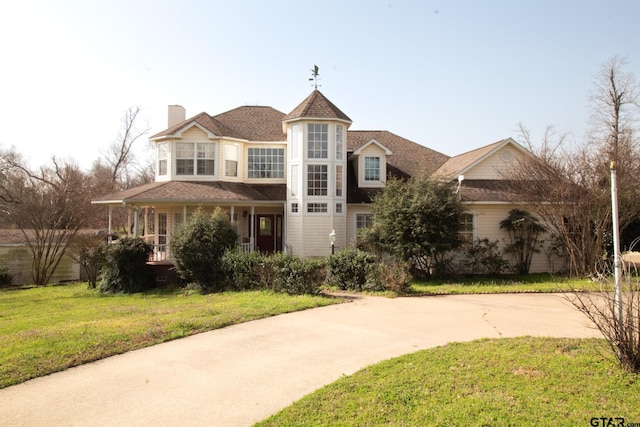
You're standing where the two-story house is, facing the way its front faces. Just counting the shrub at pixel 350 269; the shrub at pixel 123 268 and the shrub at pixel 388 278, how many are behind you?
0

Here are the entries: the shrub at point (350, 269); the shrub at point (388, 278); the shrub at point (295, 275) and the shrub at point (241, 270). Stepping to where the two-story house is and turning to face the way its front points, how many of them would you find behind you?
0

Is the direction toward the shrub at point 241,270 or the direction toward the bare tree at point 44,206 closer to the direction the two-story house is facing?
the shrub

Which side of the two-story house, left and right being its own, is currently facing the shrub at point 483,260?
left

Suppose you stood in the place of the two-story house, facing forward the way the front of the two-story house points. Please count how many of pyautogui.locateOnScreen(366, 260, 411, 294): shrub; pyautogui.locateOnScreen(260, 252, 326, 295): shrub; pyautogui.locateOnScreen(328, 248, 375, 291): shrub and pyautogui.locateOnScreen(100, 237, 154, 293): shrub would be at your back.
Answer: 0

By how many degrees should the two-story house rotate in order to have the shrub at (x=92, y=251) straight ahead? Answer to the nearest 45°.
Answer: approximately 90° to its right

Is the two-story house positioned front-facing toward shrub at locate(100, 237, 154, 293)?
no

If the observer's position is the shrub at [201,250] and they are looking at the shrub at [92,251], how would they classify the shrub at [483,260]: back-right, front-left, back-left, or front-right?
back-right

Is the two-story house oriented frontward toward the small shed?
no

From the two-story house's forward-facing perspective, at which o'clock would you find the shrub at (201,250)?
The shrub is roughly at 1 o'clock from the two-story house.

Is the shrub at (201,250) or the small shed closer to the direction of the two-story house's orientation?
the shrub

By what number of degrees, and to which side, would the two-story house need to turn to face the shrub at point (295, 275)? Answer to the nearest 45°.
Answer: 0° — it already faces it

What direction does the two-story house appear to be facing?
toward the camera

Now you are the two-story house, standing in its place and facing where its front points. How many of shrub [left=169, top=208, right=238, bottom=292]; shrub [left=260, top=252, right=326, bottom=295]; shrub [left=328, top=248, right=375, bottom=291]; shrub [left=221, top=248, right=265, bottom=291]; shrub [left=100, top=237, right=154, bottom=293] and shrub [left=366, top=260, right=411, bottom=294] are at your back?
0

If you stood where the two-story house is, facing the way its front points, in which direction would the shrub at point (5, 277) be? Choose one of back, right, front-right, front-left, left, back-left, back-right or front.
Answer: right

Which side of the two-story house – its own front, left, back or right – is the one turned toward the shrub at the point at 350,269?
front

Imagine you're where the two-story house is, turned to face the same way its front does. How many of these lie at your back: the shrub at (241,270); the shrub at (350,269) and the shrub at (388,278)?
0
